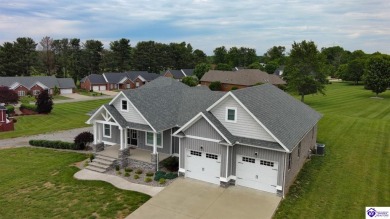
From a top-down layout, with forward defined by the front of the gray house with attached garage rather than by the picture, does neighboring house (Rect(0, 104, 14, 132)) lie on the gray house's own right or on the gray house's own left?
on the gray house's own right

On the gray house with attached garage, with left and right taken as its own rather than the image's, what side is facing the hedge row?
right

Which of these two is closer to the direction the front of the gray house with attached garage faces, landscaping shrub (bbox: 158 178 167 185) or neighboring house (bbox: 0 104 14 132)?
the landscaping shrub

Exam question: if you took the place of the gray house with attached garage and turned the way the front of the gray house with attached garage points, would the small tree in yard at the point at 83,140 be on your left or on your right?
on your right

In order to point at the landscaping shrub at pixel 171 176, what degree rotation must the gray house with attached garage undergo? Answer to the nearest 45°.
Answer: approximately 45° to its right

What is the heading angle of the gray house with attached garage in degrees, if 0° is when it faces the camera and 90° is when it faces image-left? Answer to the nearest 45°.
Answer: approximately 45°
